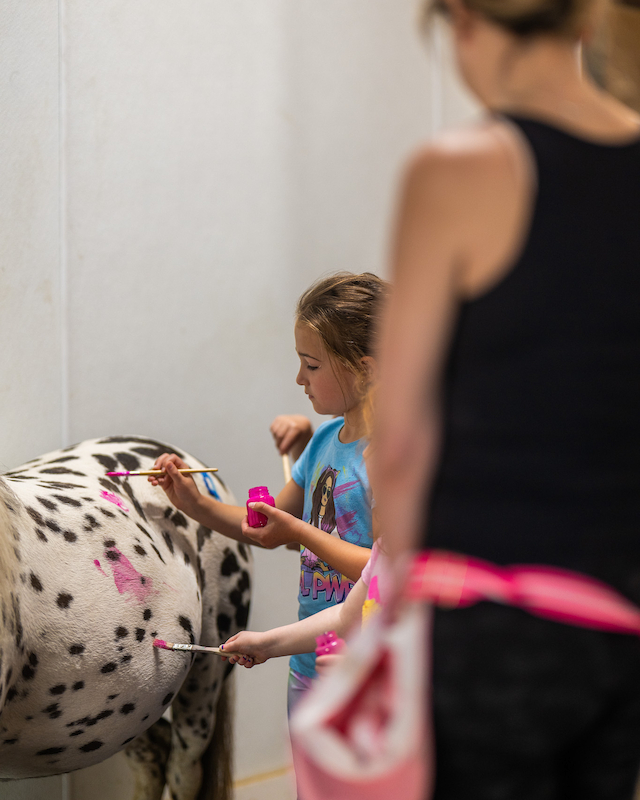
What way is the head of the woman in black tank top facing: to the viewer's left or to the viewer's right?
to the viewer's left

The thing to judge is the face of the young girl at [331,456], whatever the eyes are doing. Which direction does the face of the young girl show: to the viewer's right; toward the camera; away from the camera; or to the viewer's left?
to the viewer's left

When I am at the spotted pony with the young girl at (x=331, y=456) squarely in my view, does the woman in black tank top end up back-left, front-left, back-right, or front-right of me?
front-right

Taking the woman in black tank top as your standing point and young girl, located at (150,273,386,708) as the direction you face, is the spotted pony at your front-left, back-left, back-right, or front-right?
front-left

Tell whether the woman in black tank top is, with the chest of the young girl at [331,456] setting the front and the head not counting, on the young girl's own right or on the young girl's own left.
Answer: on the young girl's own left

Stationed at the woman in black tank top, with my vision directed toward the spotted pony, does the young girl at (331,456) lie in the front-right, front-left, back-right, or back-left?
front-right

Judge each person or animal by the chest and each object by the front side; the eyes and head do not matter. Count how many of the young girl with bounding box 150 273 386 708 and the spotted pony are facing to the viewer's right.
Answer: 0

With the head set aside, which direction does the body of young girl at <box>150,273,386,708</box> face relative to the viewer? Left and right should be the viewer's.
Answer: facing the viewer and to the left of the viewer

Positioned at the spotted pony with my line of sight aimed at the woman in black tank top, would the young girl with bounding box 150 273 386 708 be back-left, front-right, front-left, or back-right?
front-left
